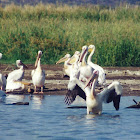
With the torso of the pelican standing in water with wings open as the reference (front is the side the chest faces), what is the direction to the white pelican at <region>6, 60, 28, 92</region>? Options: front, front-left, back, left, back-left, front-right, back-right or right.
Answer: back-right

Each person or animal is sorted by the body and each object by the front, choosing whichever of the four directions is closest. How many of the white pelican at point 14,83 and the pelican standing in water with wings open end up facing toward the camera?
1

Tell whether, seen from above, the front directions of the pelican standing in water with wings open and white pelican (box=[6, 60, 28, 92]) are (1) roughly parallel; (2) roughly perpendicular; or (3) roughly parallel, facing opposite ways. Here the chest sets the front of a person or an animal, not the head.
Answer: roughly perpendicular

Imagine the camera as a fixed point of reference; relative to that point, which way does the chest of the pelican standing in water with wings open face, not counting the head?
toward the camera
